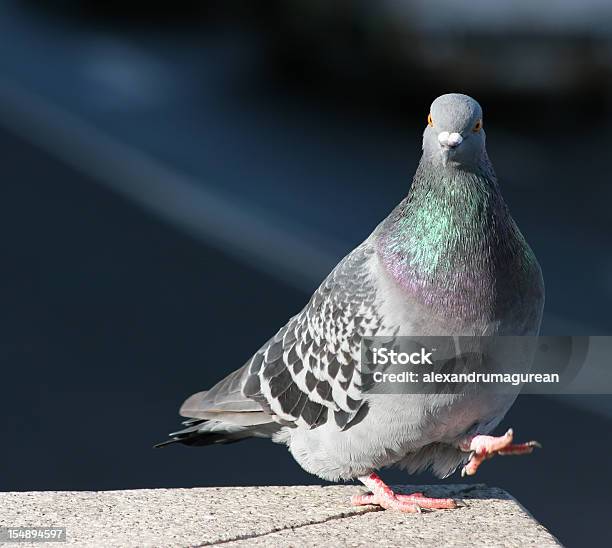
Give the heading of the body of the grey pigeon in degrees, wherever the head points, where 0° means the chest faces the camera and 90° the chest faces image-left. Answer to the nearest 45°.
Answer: approximately 315°
